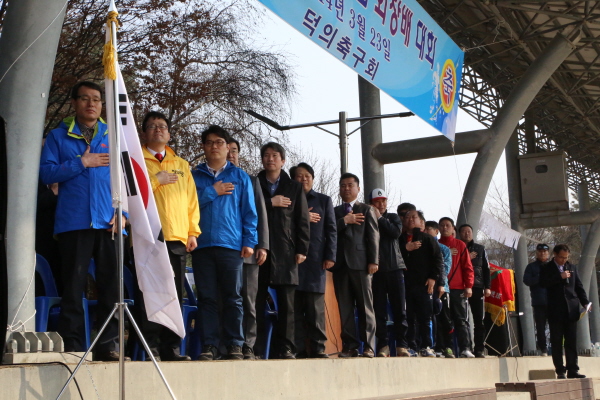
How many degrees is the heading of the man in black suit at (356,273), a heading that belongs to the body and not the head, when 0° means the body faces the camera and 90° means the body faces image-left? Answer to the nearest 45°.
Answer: approximately 45°

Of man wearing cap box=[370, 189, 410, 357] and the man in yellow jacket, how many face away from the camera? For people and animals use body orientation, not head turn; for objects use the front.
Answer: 0

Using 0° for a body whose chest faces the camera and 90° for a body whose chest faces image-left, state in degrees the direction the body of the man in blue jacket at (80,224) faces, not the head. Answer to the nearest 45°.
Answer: approximately 0°

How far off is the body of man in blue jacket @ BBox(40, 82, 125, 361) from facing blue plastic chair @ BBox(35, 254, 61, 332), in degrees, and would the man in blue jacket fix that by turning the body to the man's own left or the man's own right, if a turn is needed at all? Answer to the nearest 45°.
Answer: approximately 180°

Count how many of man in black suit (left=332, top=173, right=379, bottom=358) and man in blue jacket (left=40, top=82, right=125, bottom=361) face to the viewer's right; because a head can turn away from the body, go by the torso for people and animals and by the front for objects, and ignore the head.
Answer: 0
